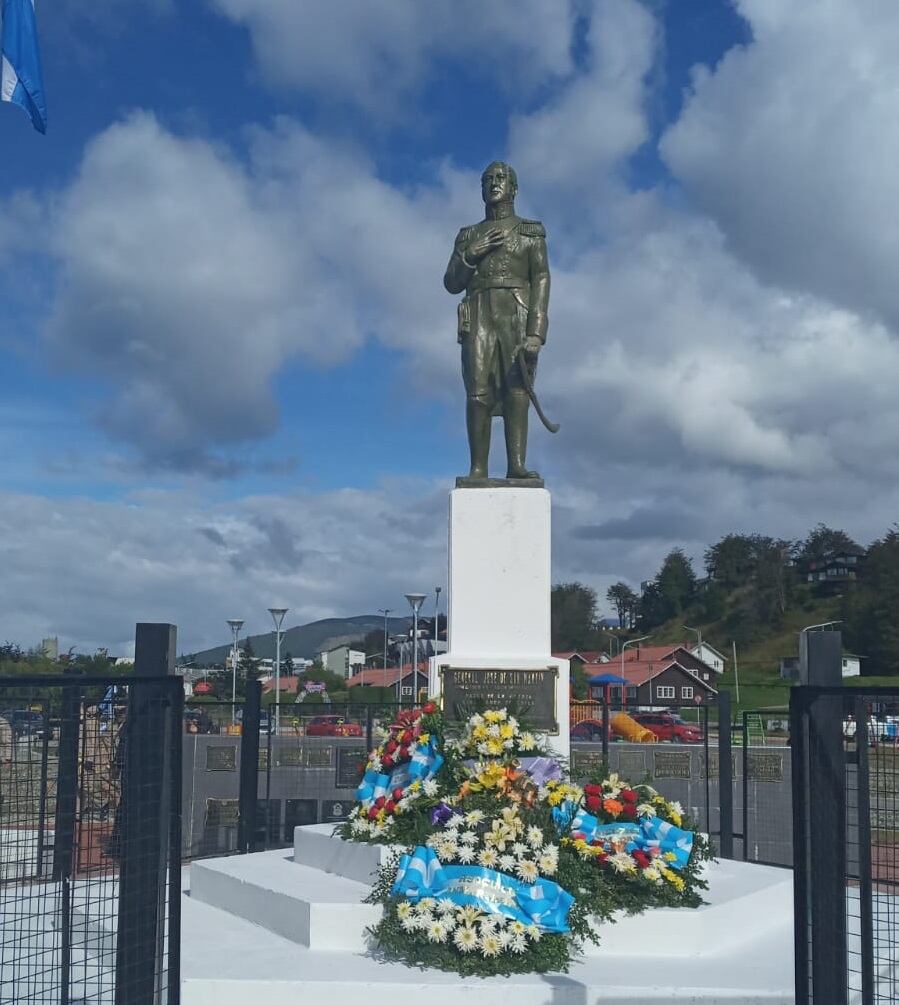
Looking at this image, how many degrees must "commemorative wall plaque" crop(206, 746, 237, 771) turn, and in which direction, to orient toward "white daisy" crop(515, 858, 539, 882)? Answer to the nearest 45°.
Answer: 0° — it already faces it

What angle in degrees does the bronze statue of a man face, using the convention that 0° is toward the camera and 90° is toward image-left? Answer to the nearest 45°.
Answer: approximately 0°

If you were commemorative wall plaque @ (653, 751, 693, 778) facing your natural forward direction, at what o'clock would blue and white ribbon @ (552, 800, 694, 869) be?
The blue and white ribbon is roughly at 12 o'clock from the commemorative wall plaque.

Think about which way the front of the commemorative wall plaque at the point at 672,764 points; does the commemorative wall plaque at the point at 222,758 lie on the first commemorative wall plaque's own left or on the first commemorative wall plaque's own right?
on the first commemorative wall plaque's own right

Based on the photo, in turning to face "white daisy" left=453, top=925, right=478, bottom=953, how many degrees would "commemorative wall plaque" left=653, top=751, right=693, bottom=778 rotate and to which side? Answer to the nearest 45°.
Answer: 0° — it already faces it

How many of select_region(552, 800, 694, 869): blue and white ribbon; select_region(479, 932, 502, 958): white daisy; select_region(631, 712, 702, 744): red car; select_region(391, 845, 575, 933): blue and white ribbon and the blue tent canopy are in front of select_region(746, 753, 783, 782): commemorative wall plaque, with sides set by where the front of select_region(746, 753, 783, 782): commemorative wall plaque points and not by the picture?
3

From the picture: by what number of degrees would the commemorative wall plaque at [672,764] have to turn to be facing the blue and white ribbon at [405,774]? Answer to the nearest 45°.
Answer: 0° — it already faces it

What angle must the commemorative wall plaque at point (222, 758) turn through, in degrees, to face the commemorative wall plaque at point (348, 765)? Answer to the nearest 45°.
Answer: approximately 45° to its left
